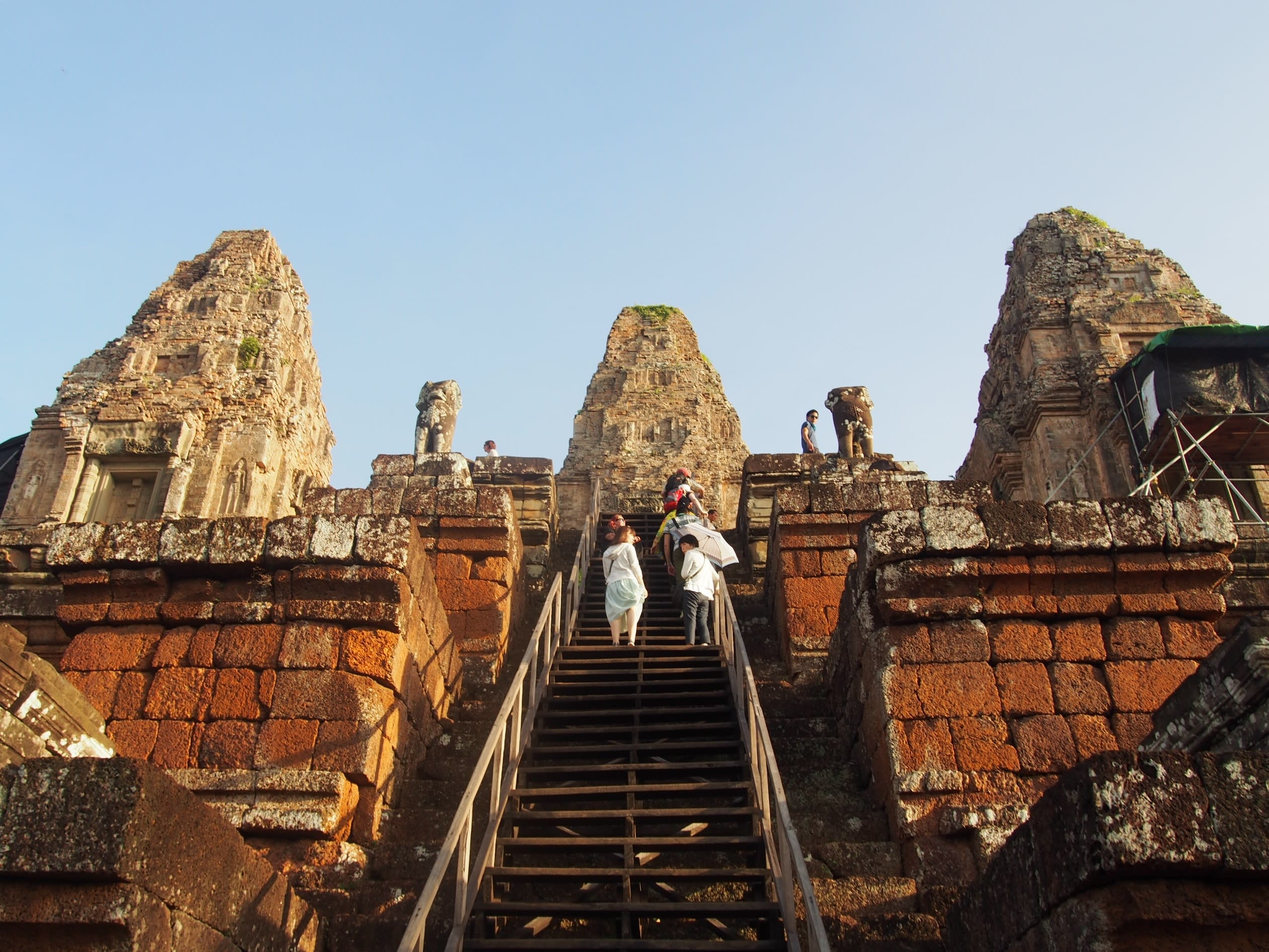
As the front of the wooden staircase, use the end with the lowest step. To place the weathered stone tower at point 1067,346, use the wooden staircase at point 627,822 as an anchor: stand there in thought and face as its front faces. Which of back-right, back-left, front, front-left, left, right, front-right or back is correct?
back-left

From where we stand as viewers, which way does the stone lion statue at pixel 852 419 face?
facing the viewer

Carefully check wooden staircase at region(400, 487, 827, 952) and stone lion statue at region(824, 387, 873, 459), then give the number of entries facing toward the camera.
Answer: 2

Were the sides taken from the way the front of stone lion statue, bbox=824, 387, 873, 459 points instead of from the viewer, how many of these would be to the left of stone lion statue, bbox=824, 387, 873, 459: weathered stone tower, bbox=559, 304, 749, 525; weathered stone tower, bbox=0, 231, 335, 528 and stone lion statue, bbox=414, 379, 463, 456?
0

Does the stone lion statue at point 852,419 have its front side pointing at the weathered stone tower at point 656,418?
no

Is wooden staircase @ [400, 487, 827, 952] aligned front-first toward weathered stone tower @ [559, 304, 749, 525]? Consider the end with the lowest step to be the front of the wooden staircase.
no

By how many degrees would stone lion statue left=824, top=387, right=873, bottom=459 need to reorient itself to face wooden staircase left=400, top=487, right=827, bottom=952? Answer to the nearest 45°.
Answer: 0° — it already faces it

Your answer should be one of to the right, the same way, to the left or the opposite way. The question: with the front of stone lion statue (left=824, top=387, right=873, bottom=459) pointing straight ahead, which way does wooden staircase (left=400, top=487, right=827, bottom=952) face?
the same way

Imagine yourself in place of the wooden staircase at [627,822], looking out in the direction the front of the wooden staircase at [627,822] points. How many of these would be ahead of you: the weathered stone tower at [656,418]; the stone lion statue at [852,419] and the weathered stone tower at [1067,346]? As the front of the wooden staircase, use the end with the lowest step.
0

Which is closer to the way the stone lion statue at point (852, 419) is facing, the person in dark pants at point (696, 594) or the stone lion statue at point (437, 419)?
the person in dark pants

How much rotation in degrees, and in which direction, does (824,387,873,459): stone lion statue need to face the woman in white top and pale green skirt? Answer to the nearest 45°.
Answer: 0° — it already faces them
